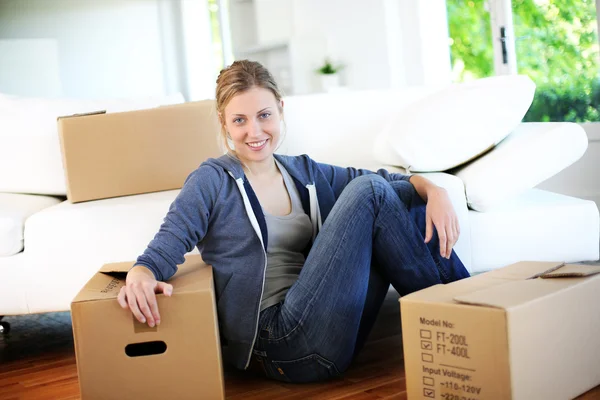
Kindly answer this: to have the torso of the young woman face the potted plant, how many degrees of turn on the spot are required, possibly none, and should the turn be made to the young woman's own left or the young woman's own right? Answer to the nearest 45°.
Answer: approximately 135° to the young woman's own left

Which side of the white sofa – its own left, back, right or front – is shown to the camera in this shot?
front

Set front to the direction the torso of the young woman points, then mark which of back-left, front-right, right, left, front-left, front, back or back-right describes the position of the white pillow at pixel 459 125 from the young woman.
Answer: left

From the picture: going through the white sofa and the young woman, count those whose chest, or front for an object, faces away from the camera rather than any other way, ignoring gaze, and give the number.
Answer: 0

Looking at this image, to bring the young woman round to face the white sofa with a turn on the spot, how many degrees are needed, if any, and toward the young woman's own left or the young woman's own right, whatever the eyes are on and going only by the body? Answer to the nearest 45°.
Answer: approximately 180°

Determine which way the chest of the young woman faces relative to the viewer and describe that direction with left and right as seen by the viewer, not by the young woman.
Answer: facing the viewer and to the right of the viewer

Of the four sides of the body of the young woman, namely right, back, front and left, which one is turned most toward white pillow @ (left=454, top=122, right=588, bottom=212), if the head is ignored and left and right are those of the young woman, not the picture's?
left
